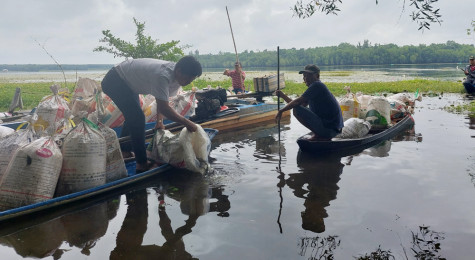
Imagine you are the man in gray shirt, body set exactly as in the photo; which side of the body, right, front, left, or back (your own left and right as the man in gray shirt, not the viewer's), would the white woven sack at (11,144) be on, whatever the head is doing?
back

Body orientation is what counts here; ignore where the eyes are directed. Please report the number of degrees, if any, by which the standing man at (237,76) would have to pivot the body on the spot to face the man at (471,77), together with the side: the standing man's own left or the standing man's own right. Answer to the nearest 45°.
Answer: approximately 90° to the standing man's own left

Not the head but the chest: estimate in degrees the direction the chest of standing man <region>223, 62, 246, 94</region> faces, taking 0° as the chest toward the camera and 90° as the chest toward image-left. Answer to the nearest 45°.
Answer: approximately 0°

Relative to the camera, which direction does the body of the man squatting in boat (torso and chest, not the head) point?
to the viewer's left

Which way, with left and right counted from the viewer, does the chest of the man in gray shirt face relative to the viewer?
facing to the right of the viewer

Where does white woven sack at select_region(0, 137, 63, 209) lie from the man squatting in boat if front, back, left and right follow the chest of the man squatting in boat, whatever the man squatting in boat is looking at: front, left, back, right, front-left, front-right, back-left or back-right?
front-left

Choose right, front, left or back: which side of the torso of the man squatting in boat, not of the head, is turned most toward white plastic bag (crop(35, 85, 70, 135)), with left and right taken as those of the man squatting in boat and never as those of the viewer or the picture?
front

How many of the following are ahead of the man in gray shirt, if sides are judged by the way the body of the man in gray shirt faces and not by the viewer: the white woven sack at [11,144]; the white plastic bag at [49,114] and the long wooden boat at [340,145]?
1

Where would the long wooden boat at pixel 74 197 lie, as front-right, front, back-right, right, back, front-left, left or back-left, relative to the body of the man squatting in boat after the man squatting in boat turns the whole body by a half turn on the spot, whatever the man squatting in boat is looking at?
back-right

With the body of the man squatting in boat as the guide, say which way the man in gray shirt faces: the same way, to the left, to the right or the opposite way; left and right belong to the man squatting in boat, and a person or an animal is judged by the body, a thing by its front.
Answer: the opposite way

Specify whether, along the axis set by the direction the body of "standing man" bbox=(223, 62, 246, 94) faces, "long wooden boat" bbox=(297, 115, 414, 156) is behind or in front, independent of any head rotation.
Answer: in front

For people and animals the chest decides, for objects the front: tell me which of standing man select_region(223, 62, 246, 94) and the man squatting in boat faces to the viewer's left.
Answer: the man squatting in boat

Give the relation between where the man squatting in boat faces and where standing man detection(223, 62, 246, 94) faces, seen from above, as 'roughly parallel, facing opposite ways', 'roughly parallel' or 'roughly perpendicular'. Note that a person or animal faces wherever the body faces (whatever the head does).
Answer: roughly perpendicular

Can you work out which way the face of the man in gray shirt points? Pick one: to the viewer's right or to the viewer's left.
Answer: to the viewer's right

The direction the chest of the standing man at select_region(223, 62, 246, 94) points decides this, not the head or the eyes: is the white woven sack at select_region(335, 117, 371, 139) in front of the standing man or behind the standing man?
in front
